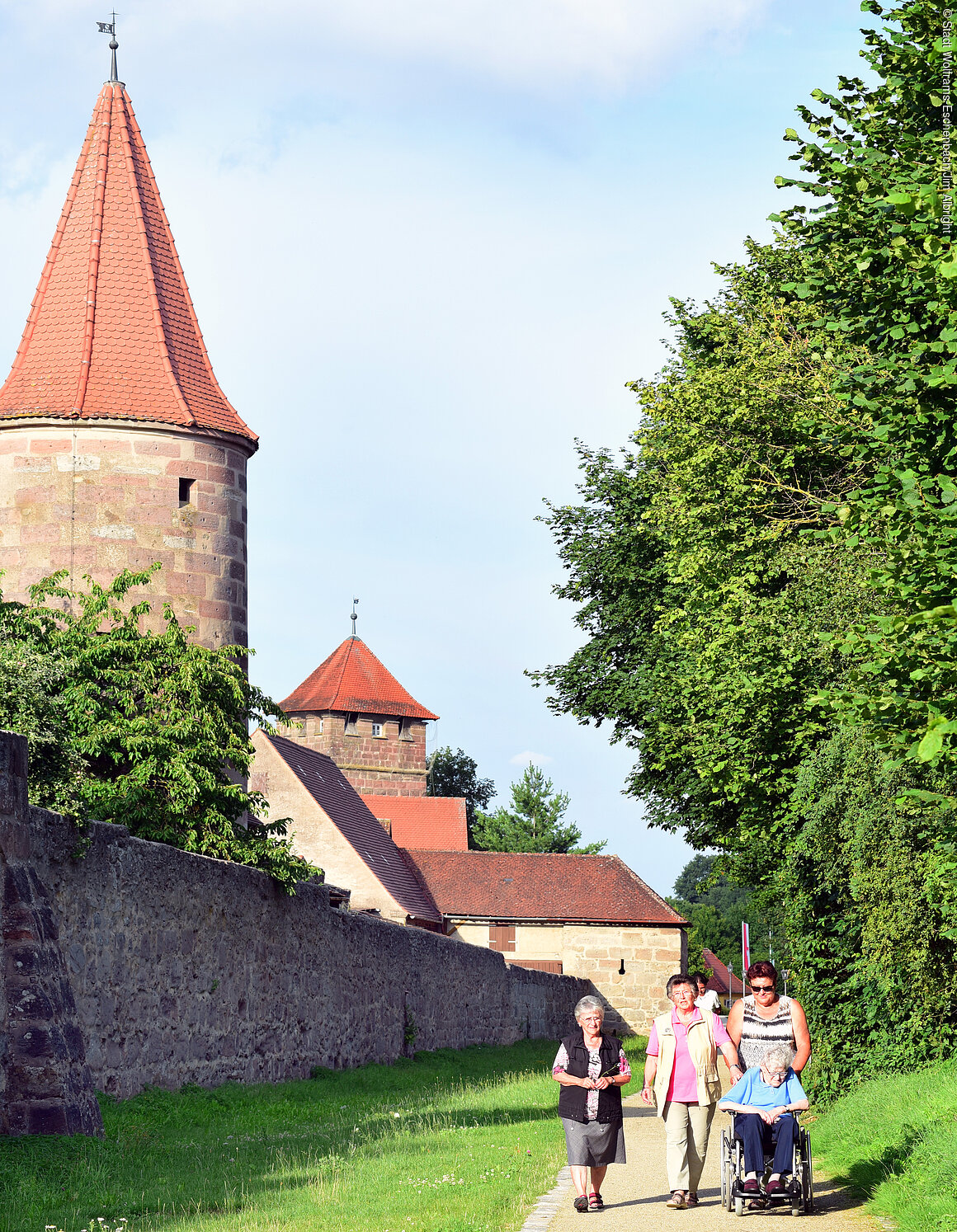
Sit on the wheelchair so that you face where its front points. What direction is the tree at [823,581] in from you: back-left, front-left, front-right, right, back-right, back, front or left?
back

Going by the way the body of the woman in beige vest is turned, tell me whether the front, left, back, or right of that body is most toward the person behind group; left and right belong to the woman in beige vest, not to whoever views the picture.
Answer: back

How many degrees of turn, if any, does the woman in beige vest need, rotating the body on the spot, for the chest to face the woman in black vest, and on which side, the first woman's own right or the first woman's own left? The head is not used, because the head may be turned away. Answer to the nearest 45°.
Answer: approximately 45° to the first woman's own right

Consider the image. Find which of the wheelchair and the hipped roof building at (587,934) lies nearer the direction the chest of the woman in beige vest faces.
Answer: the wheelchair
